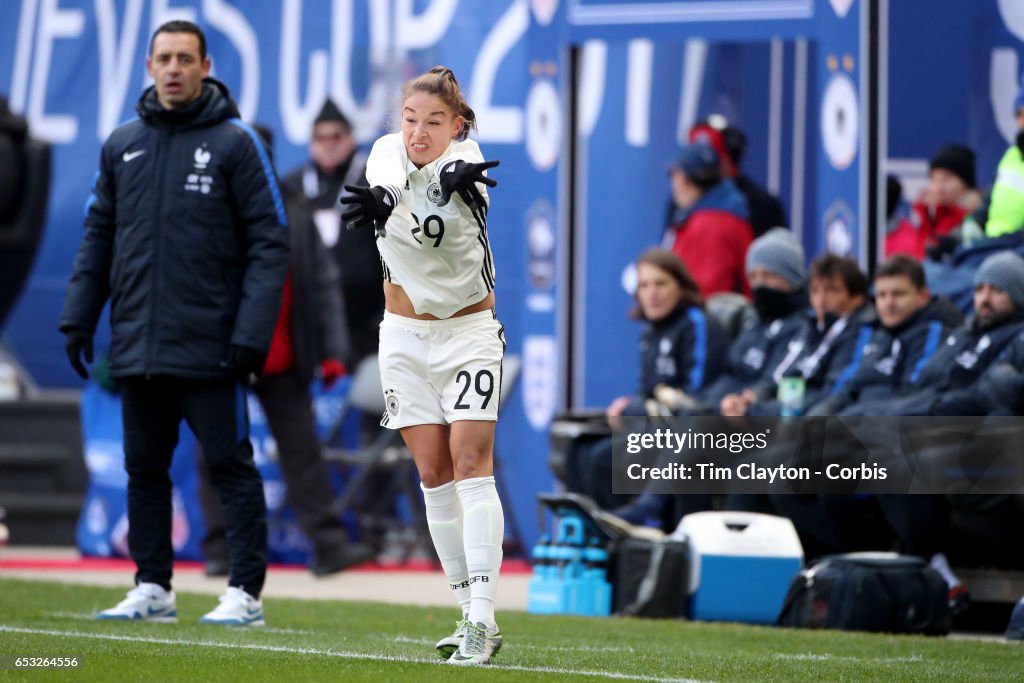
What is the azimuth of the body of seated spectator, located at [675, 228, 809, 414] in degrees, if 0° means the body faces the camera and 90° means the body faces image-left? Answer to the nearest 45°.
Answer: approximately 45°

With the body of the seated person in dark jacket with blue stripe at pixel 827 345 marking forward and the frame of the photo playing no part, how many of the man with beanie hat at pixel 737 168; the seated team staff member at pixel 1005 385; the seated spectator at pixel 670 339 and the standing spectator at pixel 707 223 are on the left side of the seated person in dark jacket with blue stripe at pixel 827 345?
1

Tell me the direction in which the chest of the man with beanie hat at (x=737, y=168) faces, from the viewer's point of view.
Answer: to the viewer's left

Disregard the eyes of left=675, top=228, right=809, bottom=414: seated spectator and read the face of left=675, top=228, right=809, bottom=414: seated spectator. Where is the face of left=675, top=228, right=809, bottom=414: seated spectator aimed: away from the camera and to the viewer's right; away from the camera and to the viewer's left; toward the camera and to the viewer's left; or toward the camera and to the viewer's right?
toward the camera and to the viewer's left

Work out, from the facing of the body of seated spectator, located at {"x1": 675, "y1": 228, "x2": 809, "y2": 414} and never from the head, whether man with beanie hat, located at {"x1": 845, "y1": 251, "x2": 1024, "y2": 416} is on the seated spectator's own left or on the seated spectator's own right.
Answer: on the seated spectator's own left

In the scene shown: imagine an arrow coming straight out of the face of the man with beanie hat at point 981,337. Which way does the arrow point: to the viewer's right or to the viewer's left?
to the viewer's left

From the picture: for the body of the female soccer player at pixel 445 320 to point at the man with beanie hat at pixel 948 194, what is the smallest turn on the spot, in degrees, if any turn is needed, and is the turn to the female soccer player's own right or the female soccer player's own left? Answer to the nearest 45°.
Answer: approximately 135° to the female soccer player's own left

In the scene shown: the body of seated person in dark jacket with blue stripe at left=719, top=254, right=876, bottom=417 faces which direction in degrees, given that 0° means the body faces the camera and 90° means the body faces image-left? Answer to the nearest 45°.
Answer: approximately 45°
